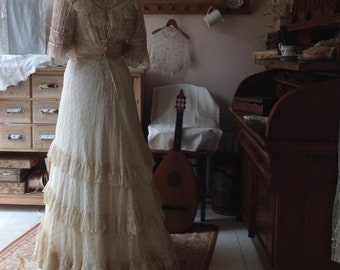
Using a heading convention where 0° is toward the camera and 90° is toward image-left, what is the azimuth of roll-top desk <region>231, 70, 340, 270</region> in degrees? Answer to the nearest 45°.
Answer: approximately 90°

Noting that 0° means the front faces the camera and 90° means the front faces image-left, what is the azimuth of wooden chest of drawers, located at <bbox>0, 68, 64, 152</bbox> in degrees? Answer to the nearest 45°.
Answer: approximately 0°

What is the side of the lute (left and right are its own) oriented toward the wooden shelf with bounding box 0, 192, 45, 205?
right

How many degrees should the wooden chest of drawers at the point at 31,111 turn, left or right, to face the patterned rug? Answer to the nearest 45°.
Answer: approximately 45° to its left

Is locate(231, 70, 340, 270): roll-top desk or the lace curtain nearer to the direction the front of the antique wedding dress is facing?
the roll-top desk

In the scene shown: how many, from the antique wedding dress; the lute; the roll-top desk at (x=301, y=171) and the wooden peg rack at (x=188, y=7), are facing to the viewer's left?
1

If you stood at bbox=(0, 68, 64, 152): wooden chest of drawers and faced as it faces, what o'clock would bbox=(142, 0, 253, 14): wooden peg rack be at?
The wooden peg rack is roughly at 9 o'clock from the wooden chest of drawers.

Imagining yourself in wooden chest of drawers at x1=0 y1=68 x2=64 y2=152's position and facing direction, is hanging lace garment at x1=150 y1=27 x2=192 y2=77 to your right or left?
on your left
